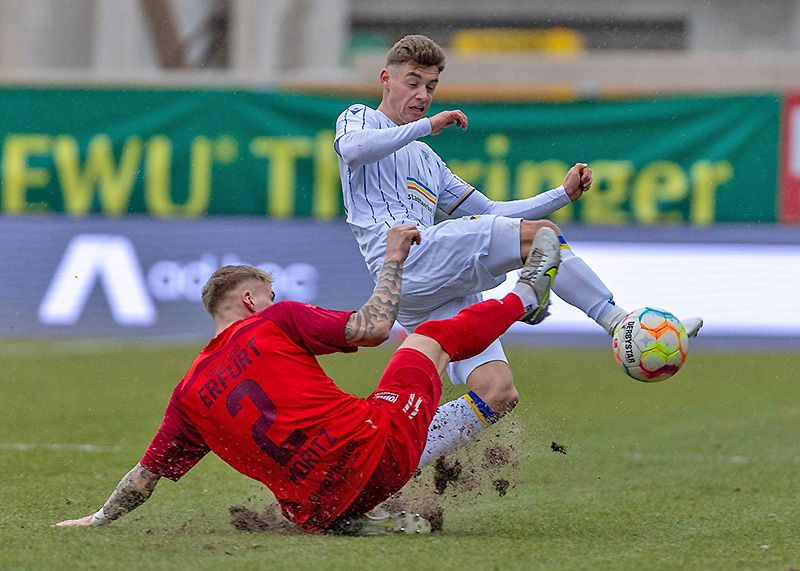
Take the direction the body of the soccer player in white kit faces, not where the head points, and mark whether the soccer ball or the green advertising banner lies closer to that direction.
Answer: the soccer ball

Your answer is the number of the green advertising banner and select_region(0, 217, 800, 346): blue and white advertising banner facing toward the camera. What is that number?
2

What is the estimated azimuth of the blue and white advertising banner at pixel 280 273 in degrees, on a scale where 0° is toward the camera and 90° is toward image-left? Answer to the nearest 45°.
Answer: approximately 0°

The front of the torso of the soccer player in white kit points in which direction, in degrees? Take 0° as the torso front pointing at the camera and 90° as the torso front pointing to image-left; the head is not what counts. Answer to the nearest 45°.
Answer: approximately 315°

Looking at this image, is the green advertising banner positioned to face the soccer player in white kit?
yes

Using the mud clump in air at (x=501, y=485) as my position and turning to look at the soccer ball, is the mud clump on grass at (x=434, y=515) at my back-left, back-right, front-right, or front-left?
back-right

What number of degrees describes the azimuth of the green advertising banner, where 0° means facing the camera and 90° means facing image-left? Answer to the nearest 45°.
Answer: approximately 0°

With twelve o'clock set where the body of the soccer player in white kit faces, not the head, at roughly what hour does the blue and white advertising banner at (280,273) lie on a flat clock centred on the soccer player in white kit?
The blue and white advertising banner is roughly at 7 o'clock from the soccer player in white kit.

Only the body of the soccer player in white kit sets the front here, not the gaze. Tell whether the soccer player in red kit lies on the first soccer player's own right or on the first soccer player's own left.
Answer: on the first soccer player's own right
